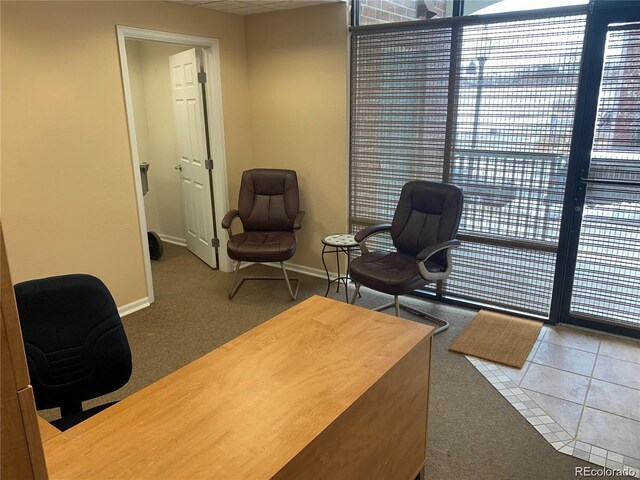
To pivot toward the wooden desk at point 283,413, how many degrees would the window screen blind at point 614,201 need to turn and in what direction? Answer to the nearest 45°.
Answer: approximately 45° to its left

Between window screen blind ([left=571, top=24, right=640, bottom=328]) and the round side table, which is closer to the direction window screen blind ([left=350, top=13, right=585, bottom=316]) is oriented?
the round side table

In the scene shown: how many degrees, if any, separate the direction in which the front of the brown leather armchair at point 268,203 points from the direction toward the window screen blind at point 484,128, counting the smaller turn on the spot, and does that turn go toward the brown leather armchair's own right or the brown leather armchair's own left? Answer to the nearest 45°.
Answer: approximately 45° to the brown leather armchair's own left

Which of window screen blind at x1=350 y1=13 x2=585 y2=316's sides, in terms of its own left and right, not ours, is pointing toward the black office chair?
front

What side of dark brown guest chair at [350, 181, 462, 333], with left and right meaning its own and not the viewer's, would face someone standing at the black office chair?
front

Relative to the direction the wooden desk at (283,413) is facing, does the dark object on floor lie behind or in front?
in front

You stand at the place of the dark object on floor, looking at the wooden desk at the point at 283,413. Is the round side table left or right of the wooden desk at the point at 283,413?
left

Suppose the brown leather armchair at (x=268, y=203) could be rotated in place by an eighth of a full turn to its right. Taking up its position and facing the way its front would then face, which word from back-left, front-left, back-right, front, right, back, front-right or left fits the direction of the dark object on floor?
right

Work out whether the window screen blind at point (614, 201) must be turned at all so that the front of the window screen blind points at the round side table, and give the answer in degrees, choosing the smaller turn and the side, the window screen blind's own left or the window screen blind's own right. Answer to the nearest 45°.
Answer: approximately 45° to the window screen blind's own right

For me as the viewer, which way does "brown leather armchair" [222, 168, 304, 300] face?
facing the viewer

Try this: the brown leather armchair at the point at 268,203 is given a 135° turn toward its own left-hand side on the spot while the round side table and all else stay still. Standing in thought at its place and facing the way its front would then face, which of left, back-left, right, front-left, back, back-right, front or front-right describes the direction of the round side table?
right

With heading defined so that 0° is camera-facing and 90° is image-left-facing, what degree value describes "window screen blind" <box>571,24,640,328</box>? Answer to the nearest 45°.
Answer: approximately 45°

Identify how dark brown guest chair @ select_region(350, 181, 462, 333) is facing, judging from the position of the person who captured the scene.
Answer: facing the viewer and to the left of the viewer
